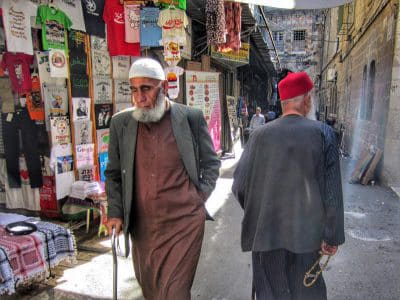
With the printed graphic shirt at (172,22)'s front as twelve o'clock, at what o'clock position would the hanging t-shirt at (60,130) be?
The hanging t-shirt is roughly at 2 o'clock from the printed graphic shirt.

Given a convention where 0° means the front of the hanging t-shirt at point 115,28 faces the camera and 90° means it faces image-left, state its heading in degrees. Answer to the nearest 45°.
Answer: approximately 0°

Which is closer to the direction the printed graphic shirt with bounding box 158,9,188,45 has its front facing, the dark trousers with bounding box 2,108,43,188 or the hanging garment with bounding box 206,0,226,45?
the dark trousers

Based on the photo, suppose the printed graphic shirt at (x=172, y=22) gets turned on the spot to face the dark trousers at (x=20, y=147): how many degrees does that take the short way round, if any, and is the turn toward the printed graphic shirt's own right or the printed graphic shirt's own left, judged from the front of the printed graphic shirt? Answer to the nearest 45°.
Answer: approximately 45° to the printed graphic shirt's own right

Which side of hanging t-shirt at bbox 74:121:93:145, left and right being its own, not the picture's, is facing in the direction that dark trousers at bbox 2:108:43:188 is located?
right

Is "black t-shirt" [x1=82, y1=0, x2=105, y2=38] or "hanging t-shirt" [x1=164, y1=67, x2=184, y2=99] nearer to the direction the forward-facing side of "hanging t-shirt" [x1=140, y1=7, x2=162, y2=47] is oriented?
the black t-shirt
